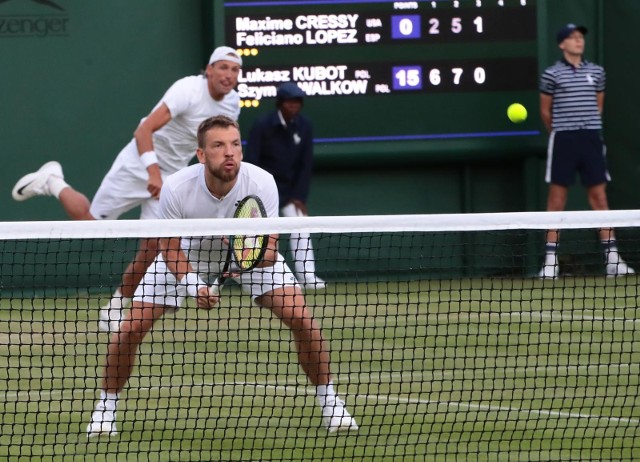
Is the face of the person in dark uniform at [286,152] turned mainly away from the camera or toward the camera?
toward the camera

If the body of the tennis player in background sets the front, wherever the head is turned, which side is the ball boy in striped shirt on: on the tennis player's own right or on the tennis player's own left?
on the tennis player's own left

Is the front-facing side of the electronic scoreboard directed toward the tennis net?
yes

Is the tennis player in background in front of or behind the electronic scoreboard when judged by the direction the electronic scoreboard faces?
in front

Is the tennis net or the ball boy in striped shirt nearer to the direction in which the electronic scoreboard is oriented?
the tennis net

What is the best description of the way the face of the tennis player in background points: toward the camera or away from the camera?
toward the camera

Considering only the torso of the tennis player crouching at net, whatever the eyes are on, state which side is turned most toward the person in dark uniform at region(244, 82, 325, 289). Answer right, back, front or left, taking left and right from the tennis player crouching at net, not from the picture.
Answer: back

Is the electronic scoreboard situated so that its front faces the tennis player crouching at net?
yes

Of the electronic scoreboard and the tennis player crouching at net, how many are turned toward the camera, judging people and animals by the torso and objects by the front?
2

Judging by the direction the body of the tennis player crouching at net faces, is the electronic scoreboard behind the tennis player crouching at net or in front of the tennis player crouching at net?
behind

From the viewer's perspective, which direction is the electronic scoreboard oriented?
toward the camera

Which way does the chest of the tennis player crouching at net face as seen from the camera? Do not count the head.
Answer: toward the camera

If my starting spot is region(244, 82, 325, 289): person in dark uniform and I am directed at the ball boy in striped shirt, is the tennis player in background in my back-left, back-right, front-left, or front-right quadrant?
back-right
